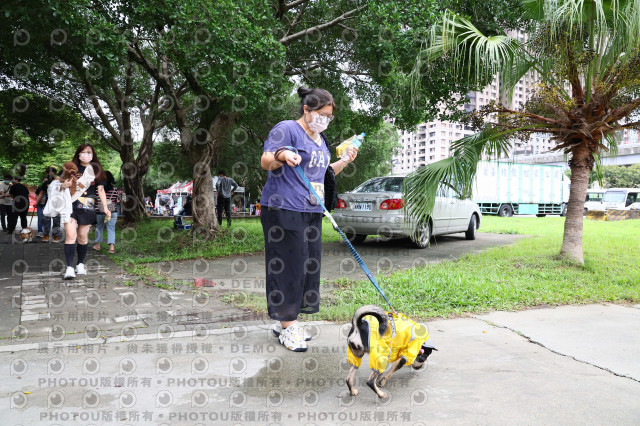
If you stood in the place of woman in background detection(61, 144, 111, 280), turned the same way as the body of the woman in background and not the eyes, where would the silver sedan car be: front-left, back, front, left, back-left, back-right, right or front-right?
left

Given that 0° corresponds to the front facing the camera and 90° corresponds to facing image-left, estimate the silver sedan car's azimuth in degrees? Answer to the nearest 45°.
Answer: approximately 225°

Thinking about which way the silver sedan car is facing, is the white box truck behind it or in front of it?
in front

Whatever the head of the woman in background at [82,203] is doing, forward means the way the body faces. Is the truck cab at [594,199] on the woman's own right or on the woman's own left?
on the woman's own left

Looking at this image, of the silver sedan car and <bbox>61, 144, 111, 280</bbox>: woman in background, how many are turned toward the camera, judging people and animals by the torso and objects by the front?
1

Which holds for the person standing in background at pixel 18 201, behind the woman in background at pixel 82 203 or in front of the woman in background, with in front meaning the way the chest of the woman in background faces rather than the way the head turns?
behind

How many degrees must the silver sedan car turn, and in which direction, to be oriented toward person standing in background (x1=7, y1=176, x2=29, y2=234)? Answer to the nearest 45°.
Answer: approximately 135° to its left

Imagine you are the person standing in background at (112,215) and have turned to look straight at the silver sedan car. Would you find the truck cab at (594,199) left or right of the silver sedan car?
left

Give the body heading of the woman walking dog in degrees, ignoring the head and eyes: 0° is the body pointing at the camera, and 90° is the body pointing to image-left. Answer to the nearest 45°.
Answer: approximately 315°
